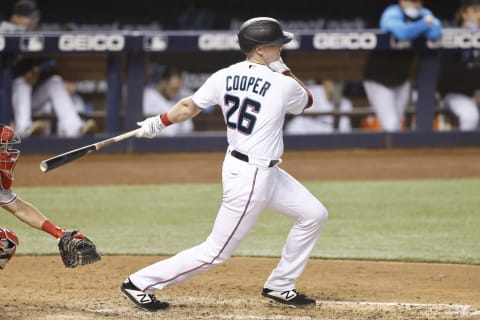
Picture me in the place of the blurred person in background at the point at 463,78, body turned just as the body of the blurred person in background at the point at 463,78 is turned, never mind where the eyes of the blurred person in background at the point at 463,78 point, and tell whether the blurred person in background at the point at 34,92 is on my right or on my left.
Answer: on my right

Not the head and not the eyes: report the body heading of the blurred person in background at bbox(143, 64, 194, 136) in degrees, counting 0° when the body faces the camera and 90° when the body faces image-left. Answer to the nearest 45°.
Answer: approximately 315°

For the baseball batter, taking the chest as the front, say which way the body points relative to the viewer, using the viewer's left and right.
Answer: facing away from the viewer and to the right of the viewer

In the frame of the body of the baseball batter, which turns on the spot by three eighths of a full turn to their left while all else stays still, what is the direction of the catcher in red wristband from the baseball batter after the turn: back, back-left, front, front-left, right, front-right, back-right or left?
front

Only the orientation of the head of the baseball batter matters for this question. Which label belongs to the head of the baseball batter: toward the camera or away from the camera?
away from the camera

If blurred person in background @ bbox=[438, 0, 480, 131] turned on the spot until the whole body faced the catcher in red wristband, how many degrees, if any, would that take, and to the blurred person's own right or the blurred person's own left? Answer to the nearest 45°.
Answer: approximately 45° to the blurred person's own right

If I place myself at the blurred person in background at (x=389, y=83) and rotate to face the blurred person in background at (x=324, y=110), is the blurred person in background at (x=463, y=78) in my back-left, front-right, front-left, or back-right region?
back-right

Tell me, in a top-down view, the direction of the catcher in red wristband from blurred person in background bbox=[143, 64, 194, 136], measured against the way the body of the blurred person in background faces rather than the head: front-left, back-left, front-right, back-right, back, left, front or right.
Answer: front-right

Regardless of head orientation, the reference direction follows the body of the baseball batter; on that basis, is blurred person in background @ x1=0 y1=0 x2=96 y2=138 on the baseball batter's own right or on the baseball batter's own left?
on the baseball batter's own left

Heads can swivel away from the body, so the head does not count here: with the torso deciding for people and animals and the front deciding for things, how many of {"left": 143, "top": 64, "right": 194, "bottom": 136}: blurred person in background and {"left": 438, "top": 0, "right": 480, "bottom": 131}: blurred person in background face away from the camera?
0

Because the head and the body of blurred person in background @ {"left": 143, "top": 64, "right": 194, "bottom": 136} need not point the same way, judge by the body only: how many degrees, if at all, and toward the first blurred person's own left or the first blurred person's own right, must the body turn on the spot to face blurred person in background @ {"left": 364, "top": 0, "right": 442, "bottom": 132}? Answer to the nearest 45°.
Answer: approximately 45° to the first blurred person's own left
